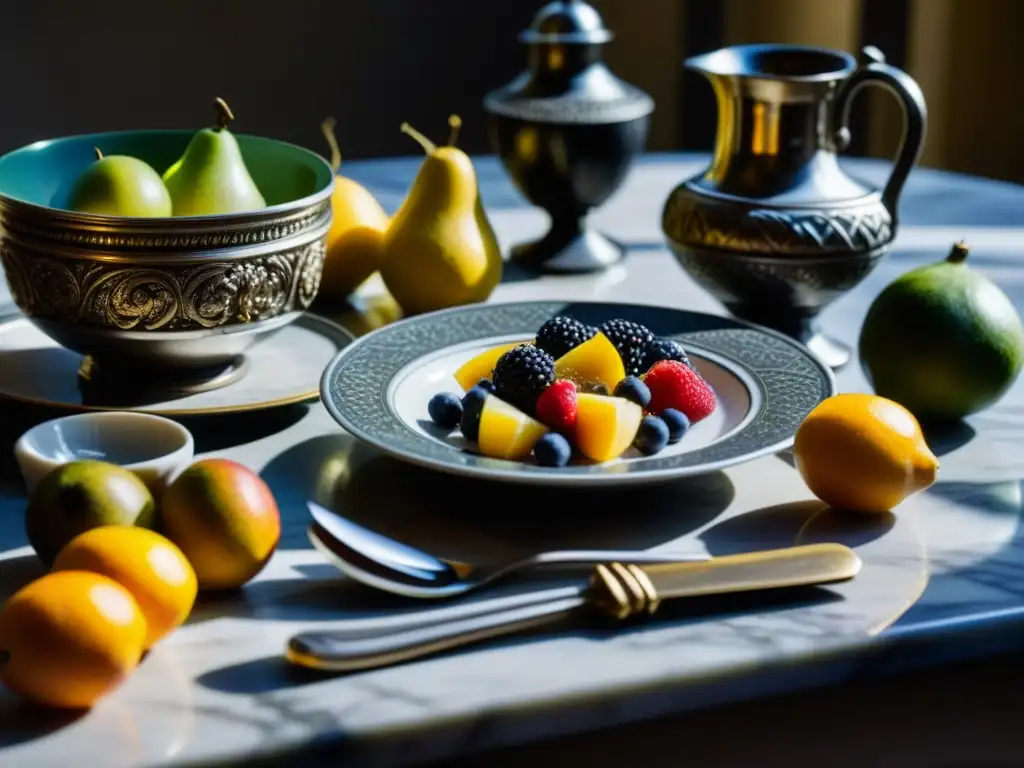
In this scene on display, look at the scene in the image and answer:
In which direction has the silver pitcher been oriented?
to the viewer's left
